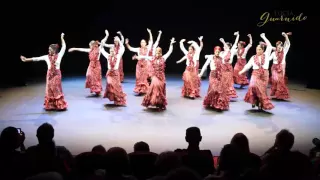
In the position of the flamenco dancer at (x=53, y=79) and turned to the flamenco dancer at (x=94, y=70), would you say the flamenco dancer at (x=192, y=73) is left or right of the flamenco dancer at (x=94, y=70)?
right

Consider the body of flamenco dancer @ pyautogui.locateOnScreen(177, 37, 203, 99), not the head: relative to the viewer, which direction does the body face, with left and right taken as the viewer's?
facing the viewer and to the left of the viewer

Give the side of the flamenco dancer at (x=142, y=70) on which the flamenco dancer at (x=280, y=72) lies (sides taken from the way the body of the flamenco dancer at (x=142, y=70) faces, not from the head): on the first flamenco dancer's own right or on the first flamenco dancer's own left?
on the first flamenco dancer's own left

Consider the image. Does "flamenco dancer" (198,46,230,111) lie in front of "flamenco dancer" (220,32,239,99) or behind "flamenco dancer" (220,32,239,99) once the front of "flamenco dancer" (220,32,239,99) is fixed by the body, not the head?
in front

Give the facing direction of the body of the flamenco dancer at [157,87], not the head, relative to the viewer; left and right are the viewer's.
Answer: facing the viewer

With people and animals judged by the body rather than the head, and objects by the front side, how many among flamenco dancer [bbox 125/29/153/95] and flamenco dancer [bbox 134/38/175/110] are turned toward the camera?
2

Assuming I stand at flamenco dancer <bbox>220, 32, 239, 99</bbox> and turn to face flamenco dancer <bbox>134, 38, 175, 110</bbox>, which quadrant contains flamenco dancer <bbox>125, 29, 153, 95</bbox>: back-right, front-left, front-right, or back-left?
front-right

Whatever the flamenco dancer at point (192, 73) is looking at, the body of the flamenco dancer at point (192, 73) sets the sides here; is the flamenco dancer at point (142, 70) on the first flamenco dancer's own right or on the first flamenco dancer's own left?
on the first flamenco dancer's own right

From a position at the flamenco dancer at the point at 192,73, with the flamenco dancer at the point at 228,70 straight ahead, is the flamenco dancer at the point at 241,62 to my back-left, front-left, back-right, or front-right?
front-left

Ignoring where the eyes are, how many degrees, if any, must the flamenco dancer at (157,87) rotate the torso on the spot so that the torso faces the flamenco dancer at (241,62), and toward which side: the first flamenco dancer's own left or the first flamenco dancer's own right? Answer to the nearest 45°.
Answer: approximately 135° to the first flamenco dancer's own left

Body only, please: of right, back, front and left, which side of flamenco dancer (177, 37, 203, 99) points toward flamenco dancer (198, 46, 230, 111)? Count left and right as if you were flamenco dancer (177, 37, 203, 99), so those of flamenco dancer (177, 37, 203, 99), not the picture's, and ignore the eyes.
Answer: front

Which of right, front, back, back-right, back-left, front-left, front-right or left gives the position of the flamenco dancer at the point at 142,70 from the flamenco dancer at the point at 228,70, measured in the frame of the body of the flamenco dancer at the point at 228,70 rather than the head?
front-right
